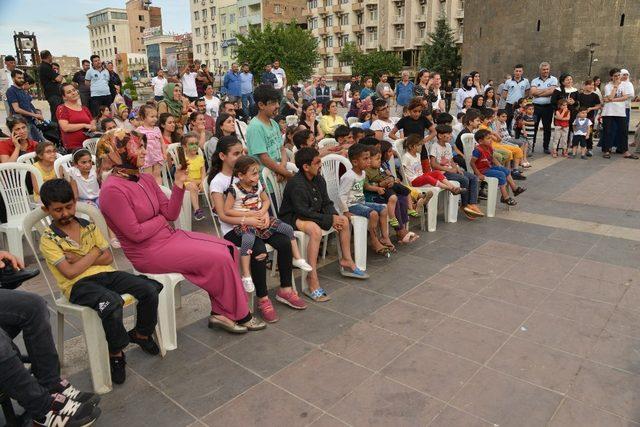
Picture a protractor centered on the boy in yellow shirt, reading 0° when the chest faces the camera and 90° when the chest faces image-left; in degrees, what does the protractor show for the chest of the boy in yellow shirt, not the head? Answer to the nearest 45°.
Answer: approximately 315°

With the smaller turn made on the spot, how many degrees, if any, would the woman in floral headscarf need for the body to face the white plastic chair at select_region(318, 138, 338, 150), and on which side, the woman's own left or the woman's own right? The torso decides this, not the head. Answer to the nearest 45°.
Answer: approximately 45° to the woman's own left

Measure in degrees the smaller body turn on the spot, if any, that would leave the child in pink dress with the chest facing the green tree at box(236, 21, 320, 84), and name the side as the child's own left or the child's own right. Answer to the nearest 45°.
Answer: approximately 135° to the child's own left

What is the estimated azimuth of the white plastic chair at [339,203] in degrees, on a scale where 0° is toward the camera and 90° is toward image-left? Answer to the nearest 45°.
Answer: approximately 315°

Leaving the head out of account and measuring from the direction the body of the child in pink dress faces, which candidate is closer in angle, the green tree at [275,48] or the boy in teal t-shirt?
the boy in teal t-shirt

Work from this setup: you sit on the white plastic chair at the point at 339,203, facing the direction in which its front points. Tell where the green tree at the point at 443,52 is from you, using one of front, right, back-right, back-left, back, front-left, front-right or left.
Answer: back-left

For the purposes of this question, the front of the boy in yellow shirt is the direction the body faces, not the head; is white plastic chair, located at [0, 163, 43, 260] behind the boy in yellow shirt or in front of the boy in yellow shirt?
behind

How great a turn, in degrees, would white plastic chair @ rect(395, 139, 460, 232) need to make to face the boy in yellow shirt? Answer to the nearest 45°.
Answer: approximately 90° to its right

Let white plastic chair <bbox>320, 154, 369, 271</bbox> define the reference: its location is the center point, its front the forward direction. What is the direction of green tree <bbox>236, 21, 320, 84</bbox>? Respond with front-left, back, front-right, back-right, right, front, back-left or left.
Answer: back-left

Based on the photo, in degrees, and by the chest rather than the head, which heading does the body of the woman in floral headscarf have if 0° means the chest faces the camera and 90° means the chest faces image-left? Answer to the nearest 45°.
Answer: approximately 270°

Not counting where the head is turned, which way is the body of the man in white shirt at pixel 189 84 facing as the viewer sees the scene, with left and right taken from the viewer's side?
facing the viewer and to the right of the viewer

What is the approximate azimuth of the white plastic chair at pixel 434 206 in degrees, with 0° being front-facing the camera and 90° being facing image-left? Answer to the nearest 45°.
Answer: approximately 315°
